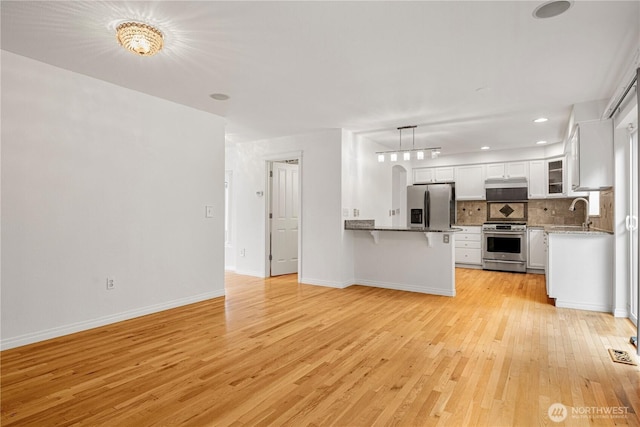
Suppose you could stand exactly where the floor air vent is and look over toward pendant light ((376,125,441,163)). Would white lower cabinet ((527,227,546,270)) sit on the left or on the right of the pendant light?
right

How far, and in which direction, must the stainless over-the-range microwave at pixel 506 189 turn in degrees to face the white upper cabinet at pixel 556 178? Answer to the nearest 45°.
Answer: approximately 90° to its left

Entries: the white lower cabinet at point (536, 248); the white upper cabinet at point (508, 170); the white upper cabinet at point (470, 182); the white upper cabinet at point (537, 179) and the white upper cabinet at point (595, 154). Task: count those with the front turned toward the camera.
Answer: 4

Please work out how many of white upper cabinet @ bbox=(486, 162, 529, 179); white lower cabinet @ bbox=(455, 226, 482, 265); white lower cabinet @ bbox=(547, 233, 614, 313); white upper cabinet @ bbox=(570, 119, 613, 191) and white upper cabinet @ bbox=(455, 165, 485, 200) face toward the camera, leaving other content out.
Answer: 3

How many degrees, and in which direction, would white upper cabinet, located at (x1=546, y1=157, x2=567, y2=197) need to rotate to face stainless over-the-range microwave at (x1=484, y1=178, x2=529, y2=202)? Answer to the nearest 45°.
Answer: approximately 45° to its right

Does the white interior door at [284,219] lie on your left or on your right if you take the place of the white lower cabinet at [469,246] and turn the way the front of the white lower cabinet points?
on your right

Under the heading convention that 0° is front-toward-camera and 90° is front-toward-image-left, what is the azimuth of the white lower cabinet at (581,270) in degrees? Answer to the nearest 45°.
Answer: approximately 90°
